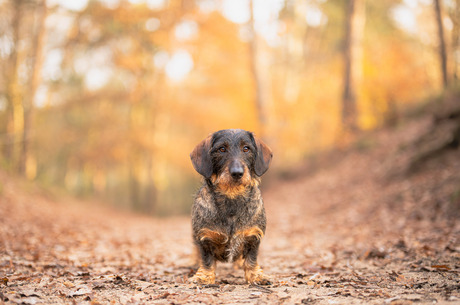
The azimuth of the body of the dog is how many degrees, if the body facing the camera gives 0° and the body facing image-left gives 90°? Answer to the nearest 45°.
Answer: approximately 0°
